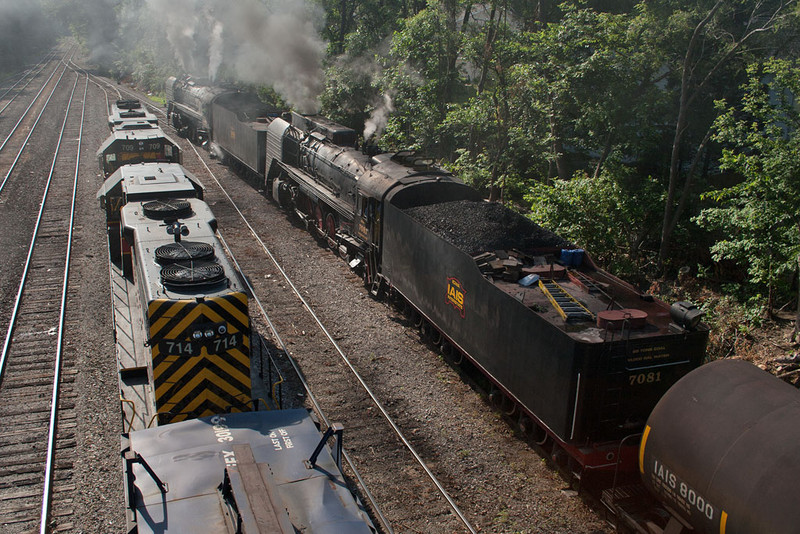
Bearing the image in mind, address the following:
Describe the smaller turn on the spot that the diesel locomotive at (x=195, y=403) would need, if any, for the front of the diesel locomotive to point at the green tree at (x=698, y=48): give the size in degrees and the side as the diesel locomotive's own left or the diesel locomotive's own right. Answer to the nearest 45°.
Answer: approximately 45° to the diesel locomotive's own right

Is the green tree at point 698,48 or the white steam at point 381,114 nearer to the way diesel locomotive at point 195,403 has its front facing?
the white steam

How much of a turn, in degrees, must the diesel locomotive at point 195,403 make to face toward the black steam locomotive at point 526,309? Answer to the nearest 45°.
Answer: approximately 90° to its right

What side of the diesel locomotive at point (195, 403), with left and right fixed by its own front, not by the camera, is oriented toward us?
back

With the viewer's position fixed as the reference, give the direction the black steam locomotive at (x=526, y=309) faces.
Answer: facing away from the viewer and to the left of the viewer

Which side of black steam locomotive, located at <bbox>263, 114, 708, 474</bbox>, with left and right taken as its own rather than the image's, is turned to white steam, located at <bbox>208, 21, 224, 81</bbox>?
front

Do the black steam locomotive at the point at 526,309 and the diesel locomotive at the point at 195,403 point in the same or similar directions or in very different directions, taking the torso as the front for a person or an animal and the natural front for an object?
same or similar directions

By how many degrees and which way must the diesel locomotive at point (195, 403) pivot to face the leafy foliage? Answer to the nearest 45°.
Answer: approximately 45° to its right

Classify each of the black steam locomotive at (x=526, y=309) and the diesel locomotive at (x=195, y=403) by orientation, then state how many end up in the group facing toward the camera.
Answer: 0

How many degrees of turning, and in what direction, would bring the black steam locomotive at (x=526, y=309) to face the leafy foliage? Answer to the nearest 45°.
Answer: approximately 45° to its right

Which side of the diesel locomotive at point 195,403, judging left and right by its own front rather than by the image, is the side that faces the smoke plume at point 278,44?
front

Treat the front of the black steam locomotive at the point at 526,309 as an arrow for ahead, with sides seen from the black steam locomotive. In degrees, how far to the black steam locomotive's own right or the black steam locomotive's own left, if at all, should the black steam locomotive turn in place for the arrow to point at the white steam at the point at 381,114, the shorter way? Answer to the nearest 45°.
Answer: approximately 45° to the black steam locomotive's own right

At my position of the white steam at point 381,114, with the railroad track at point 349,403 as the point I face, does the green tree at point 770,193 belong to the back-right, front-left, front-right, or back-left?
front-left

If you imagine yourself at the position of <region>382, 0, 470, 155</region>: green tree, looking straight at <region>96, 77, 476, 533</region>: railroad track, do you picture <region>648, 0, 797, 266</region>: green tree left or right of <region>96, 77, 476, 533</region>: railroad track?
left
